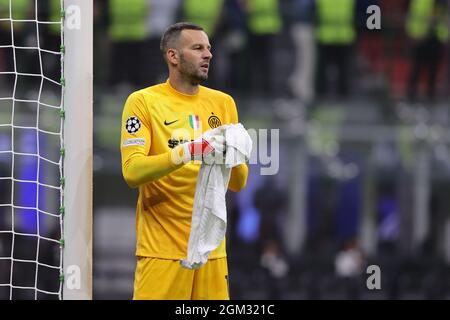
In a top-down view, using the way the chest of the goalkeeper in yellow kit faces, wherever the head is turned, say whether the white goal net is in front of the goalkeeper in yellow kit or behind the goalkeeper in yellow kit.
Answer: behind

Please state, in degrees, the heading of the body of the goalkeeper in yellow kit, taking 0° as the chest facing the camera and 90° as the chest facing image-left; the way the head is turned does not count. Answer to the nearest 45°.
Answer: approximately 315°

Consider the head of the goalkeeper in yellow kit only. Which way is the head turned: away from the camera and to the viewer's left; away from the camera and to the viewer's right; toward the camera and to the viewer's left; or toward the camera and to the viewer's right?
toward the camera and to the viewer's right
